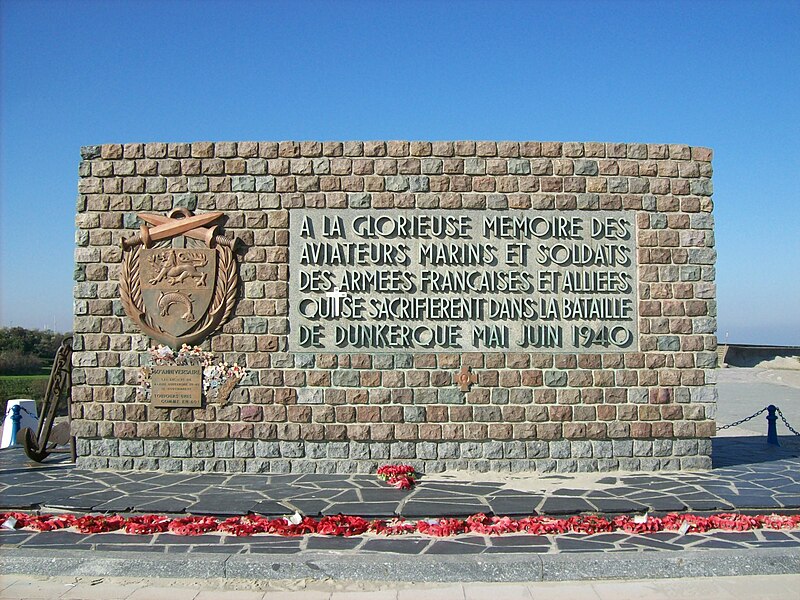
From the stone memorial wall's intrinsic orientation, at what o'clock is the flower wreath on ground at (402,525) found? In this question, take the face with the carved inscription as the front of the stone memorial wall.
The flower wreath on ground is roughly at 12 o'clock from the stone memorial wall.

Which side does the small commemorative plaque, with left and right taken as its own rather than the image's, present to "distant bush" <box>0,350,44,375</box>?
back

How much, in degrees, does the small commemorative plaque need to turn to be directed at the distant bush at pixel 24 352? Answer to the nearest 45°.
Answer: approximately 180°

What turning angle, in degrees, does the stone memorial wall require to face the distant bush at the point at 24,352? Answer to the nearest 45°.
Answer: approximately 135° to its right

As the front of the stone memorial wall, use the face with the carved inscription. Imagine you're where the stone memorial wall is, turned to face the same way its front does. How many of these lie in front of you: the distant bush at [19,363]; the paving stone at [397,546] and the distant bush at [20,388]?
1

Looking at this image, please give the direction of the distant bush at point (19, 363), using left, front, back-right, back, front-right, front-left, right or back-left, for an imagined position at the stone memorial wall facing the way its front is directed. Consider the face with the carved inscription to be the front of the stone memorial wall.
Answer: back-right

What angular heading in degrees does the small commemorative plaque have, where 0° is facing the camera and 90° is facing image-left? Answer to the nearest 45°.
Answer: approximately 0°

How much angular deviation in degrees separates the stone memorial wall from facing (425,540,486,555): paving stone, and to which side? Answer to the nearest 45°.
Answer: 0° — it already faces it

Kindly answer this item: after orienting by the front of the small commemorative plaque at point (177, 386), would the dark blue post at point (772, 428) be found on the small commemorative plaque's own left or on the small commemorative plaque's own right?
on the small commemorative plaque's own left

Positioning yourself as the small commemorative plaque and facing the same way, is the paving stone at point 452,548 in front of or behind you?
in front

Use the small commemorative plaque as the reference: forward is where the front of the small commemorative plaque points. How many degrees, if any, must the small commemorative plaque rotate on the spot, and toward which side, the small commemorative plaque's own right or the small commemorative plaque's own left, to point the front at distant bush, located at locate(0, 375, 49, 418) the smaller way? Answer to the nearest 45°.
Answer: approximately 180°

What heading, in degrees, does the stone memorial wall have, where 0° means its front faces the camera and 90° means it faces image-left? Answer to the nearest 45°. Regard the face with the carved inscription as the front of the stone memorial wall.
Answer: approximately 0°

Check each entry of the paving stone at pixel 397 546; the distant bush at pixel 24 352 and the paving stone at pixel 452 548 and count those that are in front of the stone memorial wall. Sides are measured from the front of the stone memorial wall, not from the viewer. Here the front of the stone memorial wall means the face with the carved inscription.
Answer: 2
